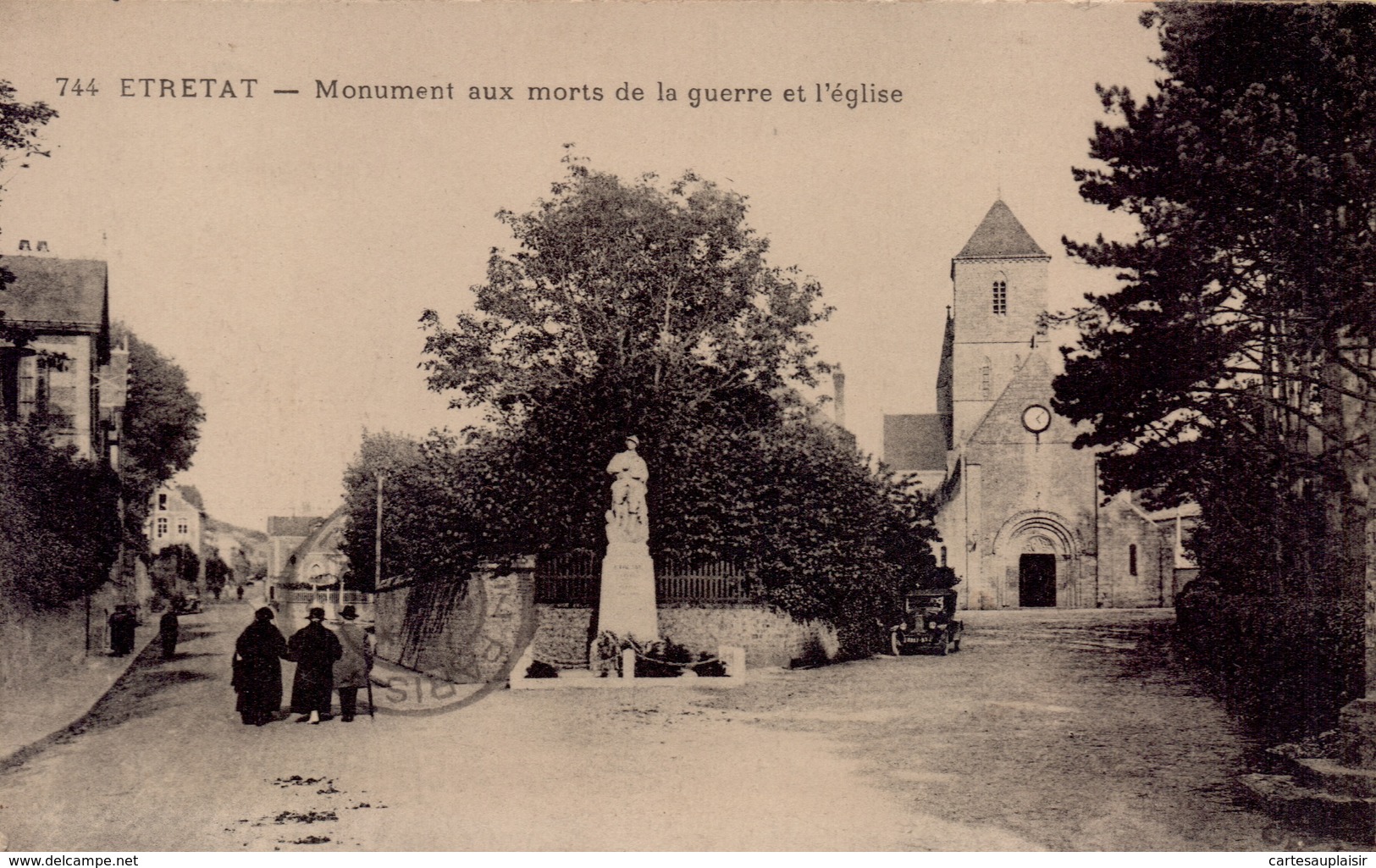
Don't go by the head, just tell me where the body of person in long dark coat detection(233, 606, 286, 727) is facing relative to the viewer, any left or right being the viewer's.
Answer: facing away from the viewer

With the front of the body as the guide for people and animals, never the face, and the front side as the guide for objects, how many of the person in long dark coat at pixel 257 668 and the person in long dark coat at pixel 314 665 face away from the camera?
2

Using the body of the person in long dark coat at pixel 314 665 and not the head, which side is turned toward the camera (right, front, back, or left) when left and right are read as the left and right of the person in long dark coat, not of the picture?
back

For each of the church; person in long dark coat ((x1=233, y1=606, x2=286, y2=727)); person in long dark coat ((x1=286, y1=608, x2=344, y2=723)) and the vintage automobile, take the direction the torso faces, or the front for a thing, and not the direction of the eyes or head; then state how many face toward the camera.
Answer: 2

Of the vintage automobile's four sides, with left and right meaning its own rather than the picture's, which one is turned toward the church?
back

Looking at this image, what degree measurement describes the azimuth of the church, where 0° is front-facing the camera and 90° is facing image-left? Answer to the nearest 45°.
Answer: approximately 0°

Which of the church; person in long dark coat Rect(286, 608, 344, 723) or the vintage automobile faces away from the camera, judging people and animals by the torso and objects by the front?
the person in long dark coat
